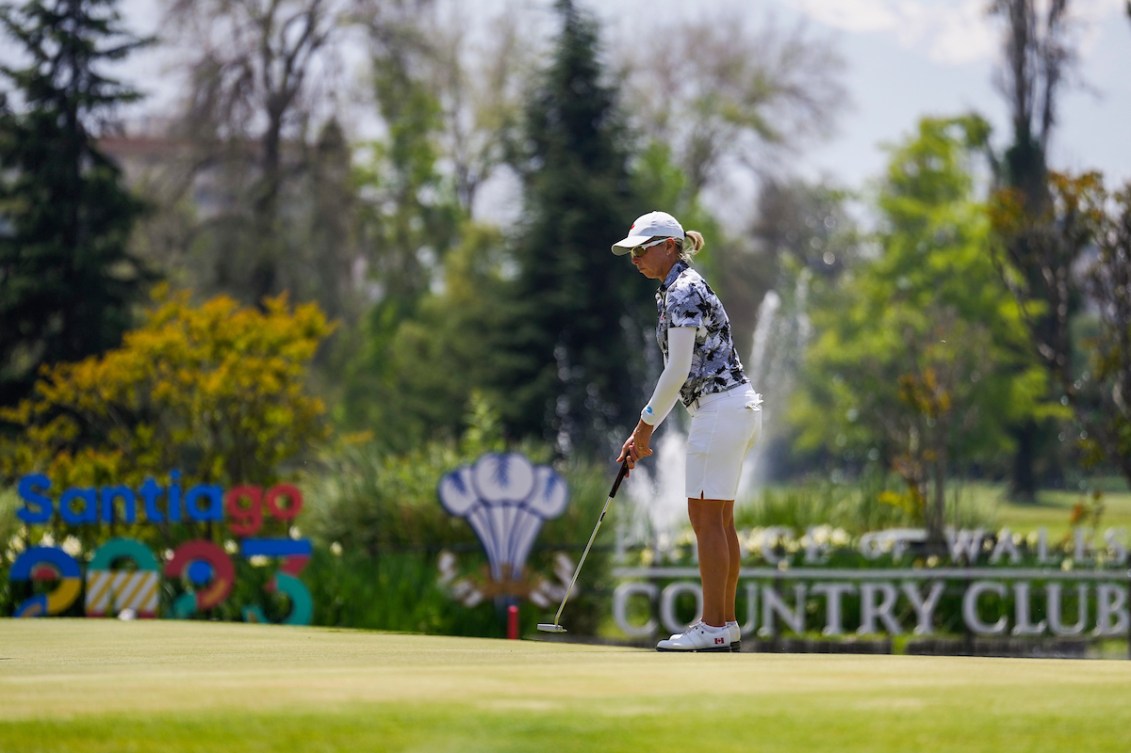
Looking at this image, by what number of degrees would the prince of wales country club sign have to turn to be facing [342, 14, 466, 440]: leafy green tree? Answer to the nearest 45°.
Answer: approximately 180°

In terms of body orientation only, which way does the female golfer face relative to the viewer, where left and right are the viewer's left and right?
facing to the left of the viewer

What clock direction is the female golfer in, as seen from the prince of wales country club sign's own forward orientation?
The female golfer is roughly at 12 o'clock from the prince of wales country club sign.

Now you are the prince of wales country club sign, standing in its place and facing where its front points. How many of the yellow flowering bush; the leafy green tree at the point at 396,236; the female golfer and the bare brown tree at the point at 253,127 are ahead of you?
1

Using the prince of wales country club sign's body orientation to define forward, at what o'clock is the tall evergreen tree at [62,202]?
The tall evergreen tree is roughly at 5 o'clock from the prince of wales country club sign.

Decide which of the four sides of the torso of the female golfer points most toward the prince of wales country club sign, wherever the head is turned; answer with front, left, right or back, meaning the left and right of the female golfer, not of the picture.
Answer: right

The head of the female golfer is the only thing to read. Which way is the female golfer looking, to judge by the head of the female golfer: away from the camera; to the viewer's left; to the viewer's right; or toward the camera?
to the viewer's left

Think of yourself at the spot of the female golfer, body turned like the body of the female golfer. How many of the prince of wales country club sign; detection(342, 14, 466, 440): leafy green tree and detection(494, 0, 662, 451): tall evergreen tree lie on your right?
3

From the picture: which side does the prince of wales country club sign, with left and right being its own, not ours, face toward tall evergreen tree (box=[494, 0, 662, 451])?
back

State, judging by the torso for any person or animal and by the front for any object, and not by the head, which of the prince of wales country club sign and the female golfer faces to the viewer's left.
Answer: the female golfer

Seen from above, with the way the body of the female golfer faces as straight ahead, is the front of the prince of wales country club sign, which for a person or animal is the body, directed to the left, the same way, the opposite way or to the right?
to the left

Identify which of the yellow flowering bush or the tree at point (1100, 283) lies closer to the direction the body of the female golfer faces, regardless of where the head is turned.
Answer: the yellow flowering bush

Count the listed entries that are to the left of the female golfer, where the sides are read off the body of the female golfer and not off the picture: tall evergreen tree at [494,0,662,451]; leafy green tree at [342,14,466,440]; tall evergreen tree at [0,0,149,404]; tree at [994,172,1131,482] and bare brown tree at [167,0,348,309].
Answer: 0

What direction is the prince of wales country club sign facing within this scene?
toward the camera

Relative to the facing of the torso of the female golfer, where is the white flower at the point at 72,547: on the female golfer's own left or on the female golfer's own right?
on the female golfer's own right

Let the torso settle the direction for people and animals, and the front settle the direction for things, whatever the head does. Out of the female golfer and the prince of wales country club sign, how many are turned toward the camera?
1

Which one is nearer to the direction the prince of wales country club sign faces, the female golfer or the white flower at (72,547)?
the female golfer

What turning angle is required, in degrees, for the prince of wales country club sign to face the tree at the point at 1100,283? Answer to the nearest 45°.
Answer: approximately 135° to its left

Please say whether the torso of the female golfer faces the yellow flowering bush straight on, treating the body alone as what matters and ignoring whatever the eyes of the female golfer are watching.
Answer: no
